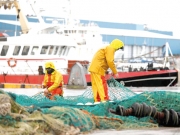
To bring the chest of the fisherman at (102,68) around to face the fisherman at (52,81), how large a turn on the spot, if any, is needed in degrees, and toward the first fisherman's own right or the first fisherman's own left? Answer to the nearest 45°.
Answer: approximately 135° to the first fisherman's own left

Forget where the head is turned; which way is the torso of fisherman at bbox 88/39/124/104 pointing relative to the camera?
to the viewer's right

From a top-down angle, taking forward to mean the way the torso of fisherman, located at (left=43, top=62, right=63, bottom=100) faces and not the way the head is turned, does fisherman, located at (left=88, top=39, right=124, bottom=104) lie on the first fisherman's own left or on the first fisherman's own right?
on the first fisherman's own left
